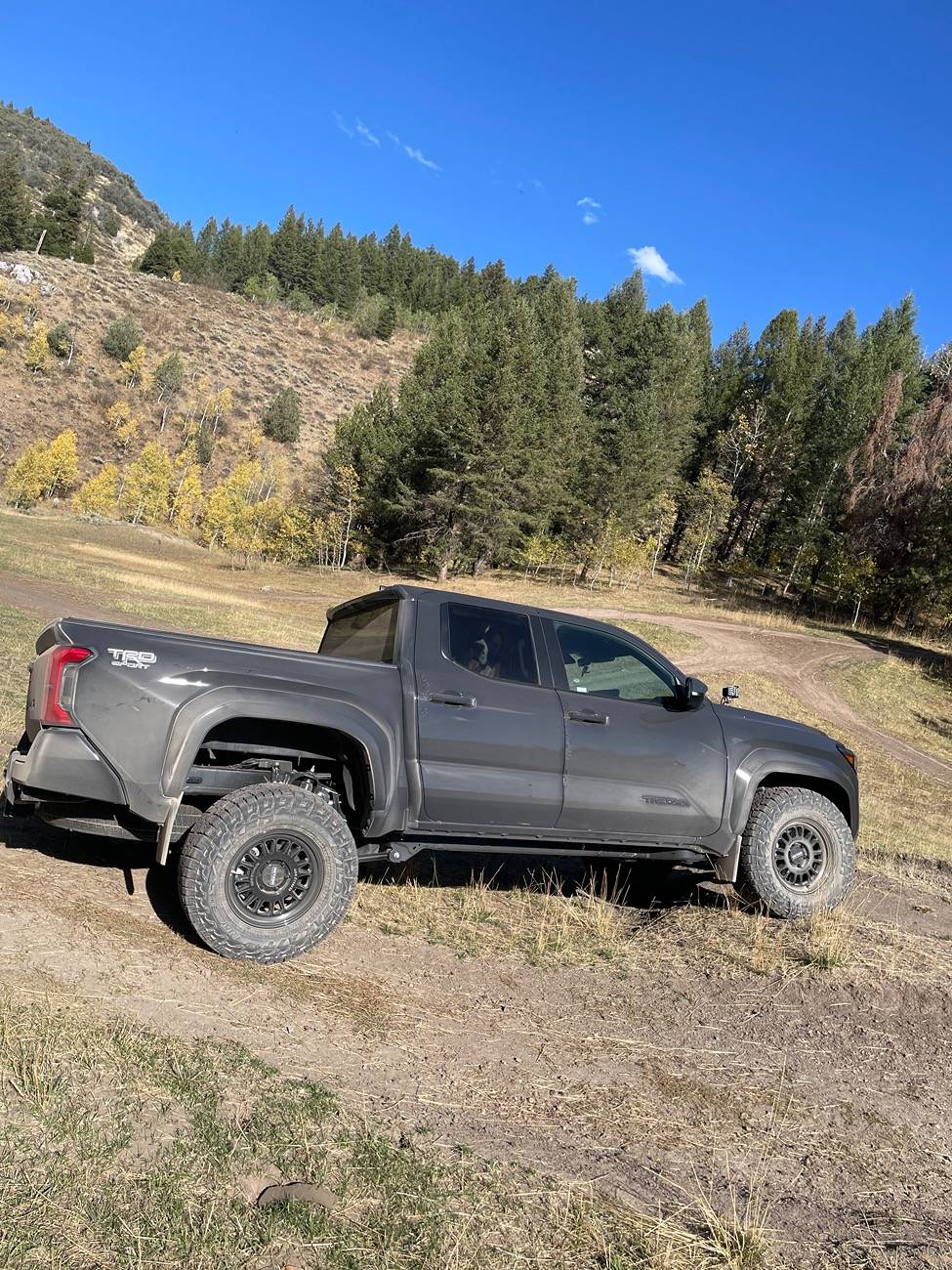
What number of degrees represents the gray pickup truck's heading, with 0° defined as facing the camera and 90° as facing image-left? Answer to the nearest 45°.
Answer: approximately 225°
